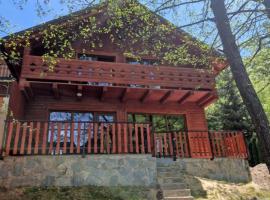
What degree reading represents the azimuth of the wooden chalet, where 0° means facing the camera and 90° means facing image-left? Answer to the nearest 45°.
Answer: approximately 0°

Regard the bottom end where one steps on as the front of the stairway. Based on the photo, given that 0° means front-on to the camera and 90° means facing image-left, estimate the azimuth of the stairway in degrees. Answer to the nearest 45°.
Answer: approximately 0°

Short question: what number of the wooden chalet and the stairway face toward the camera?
2

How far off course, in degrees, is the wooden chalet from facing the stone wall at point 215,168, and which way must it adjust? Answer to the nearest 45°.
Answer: approximately 90° to its left
